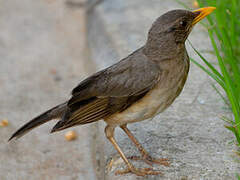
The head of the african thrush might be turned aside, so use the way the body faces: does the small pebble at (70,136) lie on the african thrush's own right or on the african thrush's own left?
on the african thrush's own left

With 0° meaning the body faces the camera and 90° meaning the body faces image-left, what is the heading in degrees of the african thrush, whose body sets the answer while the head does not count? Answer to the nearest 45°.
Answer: approximately 270°
